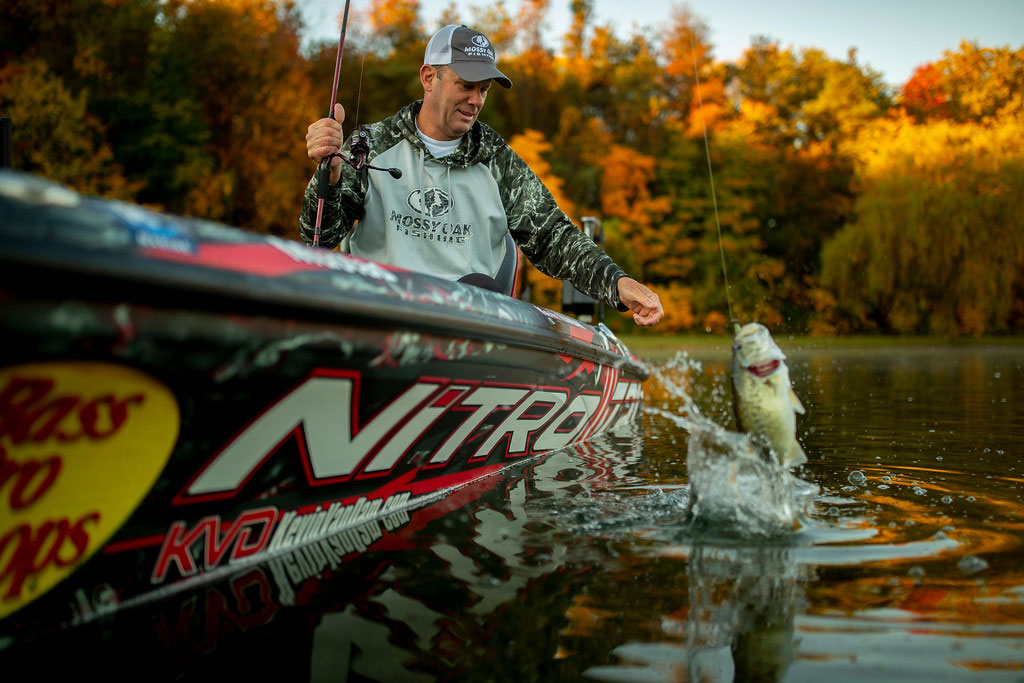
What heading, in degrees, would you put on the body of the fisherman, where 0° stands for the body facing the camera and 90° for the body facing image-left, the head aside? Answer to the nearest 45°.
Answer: approximately 0°

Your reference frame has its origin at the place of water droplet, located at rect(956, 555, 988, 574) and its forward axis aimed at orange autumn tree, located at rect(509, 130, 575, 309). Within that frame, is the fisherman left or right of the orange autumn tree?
left

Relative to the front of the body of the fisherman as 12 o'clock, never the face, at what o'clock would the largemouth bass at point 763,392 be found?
The largemouth bass is roughly at 11 o'clock from the fisherman.

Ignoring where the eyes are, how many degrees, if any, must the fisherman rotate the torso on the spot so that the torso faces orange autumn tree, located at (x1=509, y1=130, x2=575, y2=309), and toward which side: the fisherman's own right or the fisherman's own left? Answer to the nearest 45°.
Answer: approximately 180°
